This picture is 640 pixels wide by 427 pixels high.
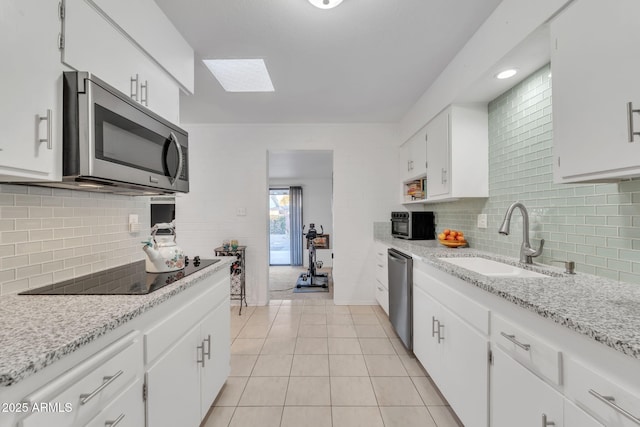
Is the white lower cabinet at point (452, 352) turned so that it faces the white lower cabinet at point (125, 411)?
yes

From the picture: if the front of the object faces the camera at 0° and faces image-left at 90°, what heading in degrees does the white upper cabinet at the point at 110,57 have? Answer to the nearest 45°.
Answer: approximately 315°

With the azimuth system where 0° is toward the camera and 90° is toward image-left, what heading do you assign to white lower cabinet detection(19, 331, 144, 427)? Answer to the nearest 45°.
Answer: approximately 315°

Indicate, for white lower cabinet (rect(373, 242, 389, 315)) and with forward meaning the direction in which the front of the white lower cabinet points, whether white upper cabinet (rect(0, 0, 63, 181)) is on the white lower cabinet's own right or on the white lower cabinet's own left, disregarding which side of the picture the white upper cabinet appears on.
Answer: on the white lower cabinet's own left

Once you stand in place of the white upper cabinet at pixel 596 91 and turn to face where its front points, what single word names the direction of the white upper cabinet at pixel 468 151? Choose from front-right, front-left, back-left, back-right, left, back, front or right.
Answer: right

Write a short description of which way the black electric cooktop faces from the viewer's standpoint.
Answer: facing the viewer and to the right of the viewer

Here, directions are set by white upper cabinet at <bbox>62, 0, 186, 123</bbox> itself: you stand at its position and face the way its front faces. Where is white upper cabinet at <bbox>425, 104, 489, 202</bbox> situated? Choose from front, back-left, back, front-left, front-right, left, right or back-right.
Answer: front-left

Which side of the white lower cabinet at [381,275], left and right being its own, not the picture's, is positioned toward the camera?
left

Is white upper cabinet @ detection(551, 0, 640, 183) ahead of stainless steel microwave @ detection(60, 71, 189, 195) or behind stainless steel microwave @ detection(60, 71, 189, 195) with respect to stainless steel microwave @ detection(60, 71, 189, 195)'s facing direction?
ahead

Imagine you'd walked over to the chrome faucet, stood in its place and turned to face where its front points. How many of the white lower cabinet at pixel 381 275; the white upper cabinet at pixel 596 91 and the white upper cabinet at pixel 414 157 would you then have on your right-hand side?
2
